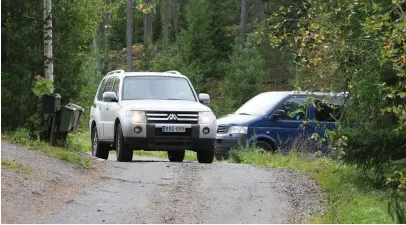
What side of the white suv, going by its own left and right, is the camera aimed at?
front

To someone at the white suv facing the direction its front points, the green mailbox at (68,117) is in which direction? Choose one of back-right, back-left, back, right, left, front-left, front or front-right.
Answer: back-right

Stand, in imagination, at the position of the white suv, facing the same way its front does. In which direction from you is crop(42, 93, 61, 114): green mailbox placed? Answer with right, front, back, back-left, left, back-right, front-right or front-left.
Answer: back-right
